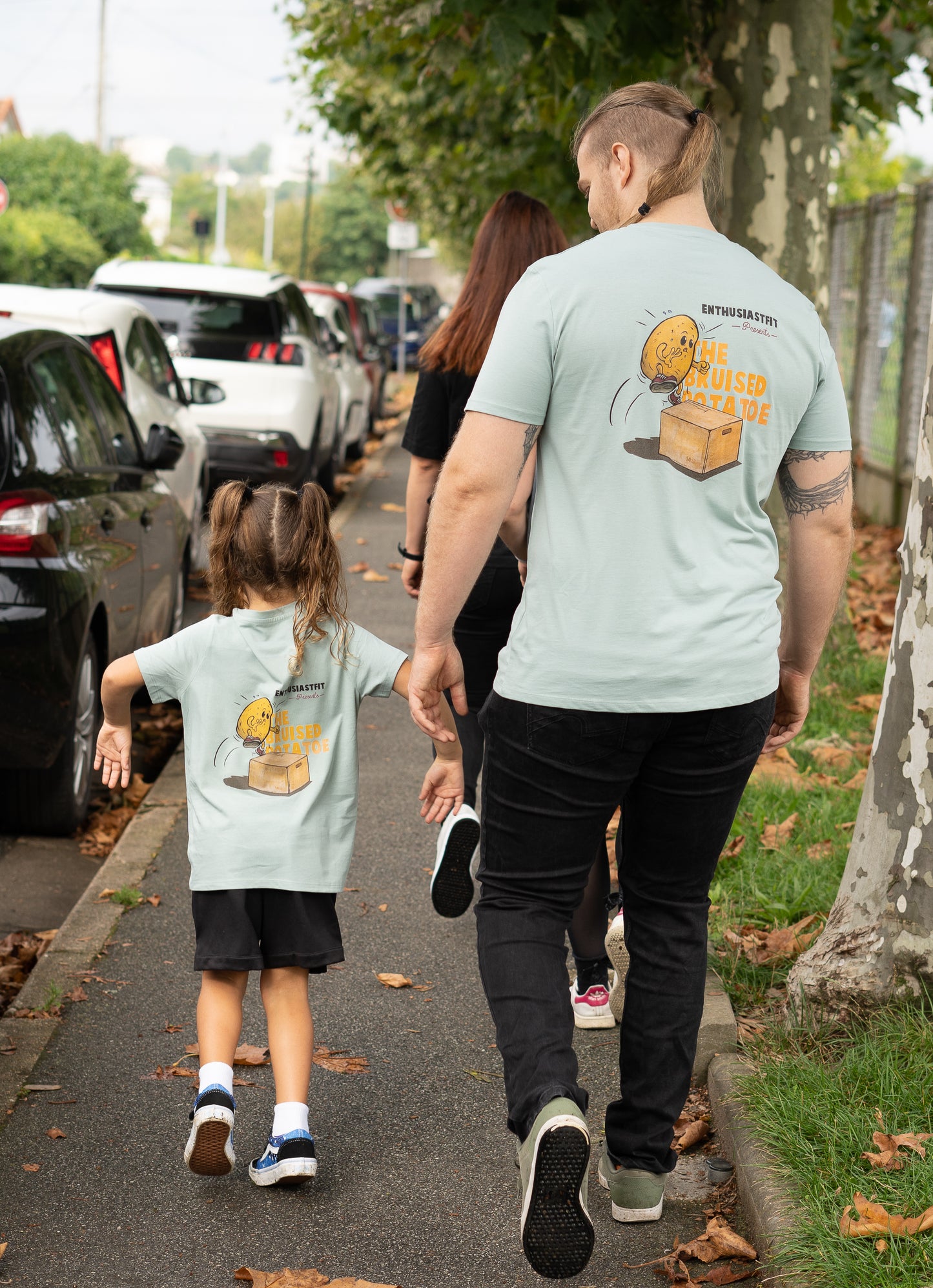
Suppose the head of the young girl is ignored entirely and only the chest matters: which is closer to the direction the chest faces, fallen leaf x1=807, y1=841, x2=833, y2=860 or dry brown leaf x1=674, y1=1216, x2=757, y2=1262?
the fallen leaf

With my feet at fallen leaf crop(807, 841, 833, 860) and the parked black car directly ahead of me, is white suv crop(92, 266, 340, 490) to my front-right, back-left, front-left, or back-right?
front-right

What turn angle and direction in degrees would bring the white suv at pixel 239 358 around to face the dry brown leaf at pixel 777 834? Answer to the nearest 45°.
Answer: approximately 180°

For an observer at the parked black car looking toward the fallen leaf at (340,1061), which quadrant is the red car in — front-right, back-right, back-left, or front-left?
back-left

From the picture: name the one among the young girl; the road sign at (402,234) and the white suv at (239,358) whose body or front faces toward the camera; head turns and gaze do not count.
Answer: the road sign

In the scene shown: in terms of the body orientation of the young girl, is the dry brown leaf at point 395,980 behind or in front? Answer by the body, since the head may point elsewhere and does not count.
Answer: in front

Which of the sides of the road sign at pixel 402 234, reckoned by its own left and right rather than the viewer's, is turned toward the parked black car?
front

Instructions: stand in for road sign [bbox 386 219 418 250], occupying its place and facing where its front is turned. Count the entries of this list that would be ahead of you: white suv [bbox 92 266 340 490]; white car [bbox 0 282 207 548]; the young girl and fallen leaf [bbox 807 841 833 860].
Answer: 4

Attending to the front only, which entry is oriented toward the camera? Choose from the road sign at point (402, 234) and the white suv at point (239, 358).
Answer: the road sign

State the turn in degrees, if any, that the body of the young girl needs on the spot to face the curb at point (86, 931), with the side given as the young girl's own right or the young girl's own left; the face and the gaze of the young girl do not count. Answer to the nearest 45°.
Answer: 0° — they already face it

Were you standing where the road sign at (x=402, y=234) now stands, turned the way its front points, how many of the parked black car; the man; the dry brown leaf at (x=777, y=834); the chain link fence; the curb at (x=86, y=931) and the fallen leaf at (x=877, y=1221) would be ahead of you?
6

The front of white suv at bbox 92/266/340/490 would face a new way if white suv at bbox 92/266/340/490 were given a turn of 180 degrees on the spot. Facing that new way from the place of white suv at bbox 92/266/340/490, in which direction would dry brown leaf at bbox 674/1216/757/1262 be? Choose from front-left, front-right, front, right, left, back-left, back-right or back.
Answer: front

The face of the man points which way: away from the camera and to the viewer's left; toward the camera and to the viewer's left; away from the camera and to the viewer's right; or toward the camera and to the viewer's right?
away from the camera and to the viewer's left

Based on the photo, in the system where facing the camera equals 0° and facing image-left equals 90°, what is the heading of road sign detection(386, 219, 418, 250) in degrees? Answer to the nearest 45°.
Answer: approximately 0°

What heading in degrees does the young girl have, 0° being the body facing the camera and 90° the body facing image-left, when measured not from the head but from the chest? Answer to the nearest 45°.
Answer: approximately 180°

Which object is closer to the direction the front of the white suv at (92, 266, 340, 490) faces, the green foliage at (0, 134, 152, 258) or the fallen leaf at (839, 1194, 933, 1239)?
the green foliage

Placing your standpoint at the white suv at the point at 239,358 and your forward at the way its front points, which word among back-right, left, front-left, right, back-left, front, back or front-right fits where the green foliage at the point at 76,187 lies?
front
